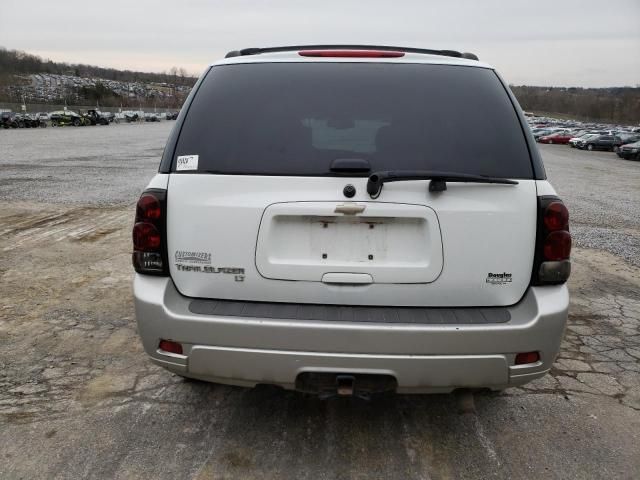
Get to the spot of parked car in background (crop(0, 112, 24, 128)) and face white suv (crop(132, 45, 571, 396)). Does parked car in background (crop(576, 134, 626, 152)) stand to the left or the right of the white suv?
left

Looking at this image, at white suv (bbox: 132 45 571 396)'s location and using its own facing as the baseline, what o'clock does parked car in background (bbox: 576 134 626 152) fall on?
The parked car in background is roughly at 1 o'clock from the white suv.

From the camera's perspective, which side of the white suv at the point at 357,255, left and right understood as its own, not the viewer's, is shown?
back

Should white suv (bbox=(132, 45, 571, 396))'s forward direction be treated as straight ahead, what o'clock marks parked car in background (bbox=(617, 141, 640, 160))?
The parked car in background is roughly at 1 o'clock from the white suv.

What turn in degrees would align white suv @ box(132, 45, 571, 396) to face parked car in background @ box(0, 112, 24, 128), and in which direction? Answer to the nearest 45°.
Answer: approximately 45° to its left
